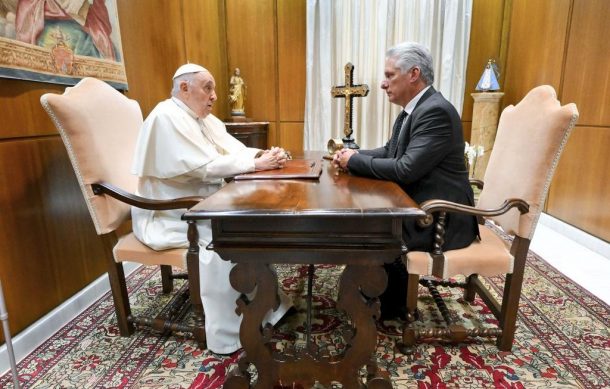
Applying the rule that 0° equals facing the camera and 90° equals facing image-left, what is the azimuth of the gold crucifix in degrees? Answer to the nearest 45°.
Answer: approximately 0°

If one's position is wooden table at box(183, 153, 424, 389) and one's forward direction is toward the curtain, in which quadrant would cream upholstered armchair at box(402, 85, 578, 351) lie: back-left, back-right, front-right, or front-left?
front-right

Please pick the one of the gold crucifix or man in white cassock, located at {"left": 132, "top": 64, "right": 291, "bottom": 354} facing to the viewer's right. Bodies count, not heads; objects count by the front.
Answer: the man in white cassock

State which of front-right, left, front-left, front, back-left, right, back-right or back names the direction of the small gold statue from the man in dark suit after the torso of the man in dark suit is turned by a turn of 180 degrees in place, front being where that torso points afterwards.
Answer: back-left

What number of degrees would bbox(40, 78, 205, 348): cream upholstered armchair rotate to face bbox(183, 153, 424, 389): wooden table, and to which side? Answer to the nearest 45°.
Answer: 0° — it already faces it

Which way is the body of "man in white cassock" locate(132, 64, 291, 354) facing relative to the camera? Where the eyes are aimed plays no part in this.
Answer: to the viewer's right

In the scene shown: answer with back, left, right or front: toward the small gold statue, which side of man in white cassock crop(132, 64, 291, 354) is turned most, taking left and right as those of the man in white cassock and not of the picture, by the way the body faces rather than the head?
left

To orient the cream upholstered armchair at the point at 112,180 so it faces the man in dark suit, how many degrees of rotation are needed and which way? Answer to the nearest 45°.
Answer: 0° — it already faces them

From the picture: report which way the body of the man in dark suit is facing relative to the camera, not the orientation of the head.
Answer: to the viewer's left

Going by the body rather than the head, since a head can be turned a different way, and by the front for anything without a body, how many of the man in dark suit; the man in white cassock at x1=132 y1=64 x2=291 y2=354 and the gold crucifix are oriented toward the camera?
1

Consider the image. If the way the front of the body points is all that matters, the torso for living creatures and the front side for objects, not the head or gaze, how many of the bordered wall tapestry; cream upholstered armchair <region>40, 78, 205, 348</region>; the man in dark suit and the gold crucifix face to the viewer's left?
1

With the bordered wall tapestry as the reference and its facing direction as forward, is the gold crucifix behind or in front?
in front

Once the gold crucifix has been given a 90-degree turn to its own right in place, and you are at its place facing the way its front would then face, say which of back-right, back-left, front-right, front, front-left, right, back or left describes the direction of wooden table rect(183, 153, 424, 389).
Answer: left

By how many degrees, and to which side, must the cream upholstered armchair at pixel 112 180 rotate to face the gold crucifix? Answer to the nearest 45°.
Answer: approximately 45° to its left

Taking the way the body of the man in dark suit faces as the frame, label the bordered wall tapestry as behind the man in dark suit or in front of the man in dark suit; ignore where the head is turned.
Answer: in front

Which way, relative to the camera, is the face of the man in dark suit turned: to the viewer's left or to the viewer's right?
to the viewer's left

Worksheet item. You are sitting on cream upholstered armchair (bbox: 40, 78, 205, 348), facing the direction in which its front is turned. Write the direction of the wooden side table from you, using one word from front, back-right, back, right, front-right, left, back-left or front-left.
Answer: left
